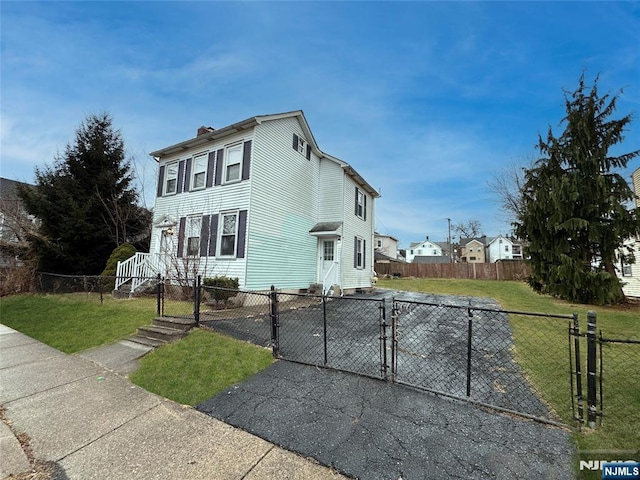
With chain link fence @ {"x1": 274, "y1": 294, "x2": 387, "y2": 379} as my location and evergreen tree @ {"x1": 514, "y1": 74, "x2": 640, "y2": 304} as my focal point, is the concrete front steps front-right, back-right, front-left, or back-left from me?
back-left

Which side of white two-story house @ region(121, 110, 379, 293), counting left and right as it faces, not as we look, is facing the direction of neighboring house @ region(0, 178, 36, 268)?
right

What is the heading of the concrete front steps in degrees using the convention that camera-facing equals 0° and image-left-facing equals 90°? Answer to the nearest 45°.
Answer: approximately 45°

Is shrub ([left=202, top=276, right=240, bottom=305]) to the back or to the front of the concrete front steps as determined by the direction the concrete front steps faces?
to the back

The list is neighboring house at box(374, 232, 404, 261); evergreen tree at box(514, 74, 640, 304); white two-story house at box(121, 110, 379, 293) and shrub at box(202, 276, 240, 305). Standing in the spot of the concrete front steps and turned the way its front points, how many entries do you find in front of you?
0

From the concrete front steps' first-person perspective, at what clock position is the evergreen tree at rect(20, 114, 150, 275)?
The evergreen tree is roughly at 4 o'clock from the concrete front steps.

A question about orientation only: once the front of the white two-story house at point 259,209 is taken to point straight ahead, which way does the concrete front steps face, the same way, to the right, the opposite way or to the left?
the same way

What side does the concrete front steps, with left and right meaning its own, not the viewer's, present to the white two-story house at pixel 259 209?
back

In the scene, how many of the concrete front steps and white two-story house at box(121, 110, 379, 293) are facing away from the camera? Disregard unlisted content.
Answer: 0

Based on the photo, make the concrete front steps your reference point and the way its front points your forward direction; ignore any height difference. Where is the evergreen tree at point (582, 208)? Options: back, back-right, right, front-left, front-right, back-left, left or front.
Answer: back-left

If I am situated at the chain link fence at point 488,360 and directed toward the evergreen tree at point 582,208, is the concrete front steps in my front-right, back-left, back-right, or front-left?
back-left

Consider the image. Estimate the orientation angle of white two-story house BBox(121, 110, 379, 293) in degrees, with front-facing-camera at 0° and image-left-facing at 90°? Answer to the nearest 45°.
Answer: approximately 45°
